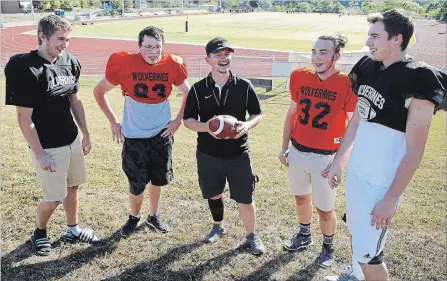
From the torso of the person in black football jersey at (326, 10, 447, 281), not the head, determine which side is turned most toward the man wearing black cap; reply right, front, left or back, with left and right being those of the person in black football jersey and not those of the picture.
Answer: right

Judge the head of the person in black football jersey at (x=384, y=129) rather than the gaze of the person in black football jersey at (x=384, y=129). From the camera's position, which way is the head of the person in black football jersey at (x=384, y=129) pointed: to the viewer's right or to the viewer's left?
to the viewer's left

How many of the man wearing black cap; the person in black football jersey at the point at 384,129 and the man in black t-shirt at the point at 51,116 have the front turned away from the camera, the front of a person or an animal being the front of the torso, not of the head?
0

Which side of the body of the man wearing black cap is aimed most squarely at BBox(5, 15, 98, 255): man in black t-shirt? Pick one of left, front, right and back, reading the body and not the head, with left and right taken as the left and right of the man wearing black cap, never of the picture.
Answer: right

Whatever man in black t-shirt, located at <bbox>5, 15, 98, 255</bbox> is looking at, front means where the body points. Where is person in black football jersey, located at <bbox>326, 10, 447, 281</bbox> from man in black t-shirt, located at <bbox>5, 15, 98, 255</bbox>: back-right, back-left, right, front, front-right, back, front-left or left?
front

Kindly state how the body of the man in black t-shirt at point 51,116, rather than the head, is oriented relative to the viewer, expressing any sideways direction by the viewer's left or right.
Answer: facing the viewer and to the right of the viewer

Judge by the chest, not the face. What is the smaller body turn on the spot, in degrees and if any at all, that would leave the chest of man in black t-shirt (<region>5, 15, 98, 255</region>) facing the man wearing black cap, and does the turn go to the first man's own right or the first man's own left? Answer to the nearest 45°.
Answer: approximately 45° to the first man's own left

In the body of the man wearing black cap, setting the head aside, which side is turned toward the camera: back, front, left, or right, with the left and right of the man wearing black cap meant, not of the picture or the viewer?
front

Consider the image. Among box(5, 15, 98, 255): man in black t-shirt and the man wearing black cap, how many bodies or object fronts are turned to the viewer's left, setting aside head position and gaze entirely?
0

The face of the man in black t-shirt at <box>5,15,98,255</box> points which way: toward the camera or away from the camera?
toward the camera

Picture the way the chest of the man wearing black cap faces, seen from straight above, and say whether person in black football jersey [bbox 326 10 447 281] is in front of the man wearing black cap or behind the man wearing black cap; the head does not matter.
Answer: in front
